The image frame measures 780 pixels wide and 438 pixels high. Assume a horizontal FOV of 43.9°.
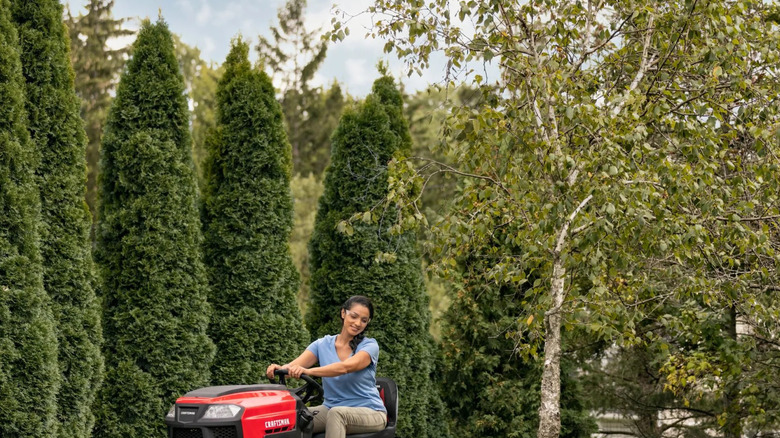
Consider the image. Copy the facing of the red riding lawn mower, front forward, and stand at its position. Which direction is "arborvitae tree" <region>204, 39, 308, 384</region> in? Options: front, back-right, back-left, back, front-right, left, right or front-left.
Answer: back-right

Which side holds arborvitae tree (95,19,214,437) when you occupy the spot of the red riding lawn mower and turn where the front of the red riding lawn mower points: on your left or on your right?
on your right

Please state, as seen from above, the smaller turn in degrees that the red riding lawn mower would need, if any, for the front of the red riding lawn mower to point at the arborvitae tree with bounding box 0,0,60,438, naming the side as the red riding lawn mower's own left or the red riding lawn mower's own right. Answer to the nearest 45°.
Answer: approximately 90° to the red riding lawn mower's own right

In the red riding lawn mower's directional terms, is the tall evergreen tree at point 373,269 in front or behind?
behind

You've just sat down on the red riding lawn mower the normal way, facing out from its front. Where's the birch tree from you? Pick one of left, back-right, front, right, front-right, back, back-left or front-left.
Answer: back

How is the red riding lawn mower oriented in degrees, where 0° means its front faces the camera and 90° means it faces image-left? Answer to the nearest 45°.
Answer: approximately 45°
